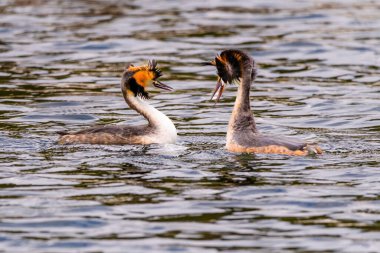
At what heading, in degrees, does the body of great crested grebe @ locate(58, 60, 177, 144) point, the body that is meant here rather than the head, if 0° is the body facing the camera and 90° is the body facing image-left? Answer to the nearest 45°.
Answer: approximately 270°
